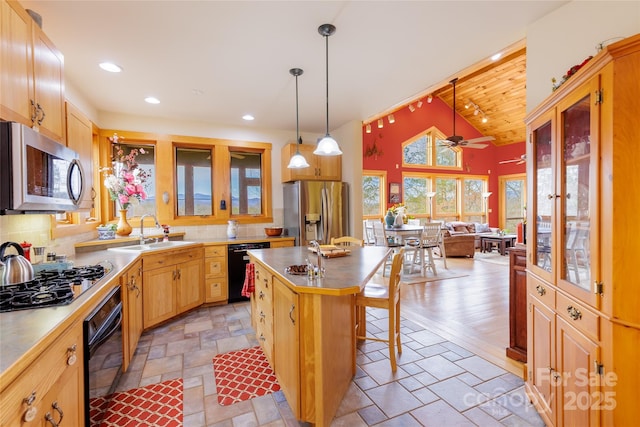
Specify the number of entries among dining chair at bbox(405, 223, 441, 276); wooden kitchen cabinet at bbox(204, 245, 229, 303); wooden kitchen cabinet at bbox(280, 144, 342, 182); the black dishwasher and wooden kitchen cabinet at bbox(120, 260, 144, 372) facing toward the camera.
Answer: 3

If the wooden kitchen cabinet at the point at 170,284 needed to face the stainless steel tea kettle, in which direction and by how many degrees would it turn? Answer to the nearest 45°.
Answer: approximately 90° to its right

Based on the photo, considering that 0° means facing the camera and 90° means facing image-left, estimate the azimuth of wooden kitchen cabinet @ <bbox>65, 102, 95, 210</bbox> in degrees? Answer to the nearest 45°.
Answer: approximately 270°

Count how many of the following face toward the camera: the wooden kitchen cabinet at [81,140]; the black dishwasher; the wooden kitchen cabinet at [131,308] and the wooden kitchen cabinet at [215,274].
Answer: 2

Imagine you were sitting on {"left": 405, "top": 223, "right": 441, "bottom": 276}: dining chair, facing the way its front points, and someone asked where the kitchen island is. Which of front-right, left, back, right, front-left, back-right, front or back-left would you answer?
back-left

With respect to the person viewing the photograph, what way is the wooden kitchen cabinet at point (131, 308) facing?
facing to the right of the viewer

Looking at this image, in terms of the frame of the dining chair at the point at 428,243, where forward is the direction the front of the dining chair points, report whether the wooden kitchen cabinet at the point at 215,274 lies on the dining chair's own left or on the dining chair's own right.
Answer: on the dining chair's own left

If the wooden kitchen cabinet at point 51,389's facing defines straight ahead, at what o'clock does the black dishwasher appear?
The black dishwasher is roughly at 9 o'clock from the wooden kitchen cabinet.

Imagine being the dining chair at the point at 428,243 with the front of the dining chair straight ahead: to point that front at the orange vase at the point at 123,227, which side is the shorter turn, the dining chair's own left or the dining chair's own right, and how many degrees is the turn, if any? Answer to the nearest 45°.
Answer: approximately 90° to the dining chair's own left

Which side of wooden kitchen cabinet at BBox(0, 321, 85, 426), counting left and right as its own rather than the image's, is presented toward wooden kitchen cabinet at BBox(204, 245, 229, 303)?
left

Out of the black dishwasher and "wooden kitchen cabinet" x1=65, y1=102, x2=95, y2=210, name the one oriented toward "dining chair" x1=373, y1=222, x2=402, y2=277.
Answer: the wooden kitchen cabinet

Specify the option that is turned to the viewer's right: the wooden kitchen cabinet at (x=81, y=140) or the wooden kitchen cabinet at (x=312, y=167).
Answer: the wooden kitchen cabinet at (x=81, y=140)

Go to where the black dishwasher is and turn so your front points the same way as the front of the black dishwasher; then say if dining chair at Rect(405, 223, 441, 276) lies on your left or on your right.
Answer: on your left

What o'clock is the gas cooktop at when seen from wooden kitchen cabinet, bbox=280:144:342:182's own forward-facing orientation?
The gas cooktop is roughly at 1 o'clock from the wooden kitchen cabinet.
